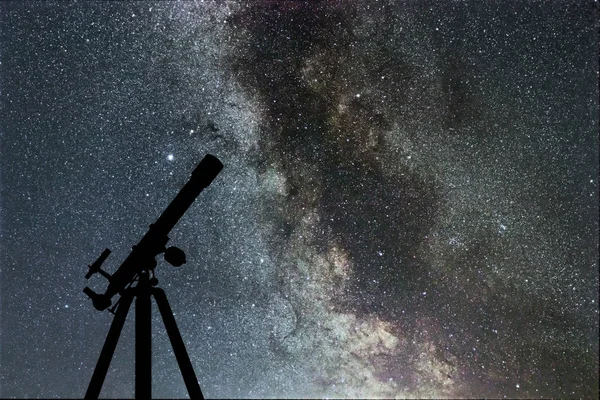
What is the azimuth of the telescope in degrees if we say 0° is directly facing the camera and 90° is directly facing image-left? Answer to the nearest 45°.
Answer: approximately 270°
